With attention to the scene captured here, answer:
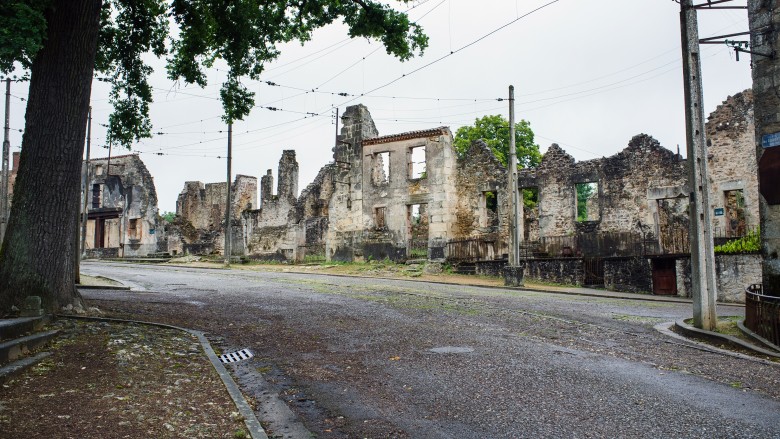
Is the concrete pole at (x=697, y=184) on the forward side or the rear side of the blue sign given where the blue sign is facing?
on the forward side

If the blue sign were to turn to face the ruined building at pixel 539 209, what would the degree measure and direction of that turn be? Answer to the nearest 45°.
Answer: approximately 90° to its right

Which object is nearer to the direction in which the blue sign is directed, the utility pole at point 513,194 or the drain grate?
the drain grate

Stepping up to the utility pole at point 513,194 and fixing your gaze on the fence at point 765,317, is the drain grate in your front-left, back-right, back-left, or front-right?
front-right

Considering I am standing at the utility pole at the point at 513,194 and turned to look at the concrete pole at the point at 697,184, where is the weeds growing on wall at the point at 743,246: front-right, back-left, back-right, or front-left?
front-left

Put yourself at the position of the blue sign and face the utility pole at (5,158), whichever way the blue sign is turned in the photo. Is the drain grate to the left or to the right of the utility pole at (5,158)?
left

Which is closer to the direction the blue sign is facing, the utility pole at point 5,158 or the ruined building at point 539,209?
the utility pole

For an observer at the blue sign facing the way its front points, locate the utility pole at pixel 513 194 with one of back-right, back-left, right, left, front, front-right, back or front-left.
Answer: right

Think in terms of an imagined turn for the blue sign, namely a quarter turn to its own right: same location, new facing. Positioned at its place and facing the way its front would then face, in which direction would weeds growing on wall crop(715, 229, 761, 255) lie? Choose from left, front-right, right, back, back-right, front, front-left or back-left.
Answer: front-right

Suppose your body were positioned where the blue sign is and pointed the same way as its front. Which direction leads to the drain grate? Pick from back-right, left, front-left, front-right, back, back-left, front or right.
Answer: front

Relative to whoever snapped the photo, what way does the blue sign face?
facing the viewer and to the left of the viewer
